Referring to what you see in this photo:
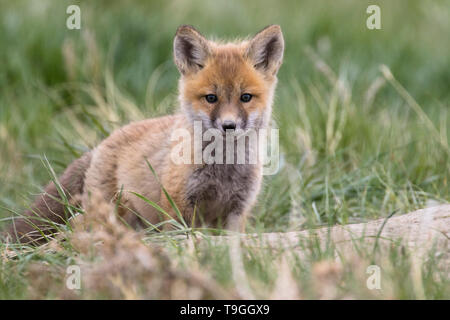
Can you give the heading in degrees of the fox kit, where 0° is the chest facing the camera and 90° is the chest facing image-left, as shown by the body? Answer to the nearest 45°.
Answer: approximately 315°

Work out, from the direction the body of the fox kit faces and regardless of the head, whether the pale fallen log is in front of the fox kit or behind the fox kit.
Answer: in front
